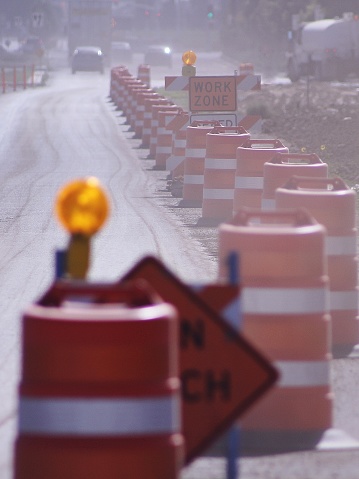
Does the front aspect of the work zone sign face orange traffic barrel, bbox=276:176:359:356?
yes

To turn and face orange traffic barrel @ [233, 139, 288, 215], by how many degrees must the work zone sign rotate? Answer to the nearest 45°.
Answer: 0° — it already faces it

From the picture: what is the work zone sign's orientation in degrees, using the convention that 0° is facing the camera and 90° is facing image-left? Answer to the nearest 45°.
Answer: approximately 0°

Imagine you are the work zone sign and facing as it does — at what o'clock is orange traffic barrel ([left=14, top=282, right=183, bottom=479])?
The orange traffic barrel is roughly at 12 o'clock from the work zone sign.

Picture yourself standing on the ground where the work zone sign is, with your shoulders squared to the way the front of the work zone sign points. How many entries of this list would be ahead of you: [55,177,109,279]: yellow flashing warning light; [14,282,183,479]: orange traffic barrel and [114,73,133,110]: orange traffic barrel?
2

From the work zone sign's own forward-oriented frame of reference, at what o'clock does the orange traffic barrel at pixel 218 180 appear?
The orange traffic barrel is roughly at 12 o'clock from the work zone sign.

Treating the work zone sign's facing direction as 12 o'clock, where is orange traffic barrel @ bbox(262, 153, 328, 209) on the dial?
The orange traffic barrel is roughly at 12 o'clock from the work zone sign.

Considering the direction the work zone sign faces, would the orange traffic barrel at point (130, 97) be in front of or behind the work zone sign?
behind

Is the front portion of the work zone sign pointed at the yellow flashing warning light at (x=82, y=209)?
yes

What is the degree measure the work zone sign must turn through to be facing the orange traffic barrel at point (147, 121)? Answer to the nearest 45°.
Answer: approximately 180°

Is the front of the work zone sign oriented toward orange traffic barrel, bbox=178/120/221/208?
yes

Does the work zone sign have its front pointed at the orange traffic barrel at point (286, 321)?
yes
